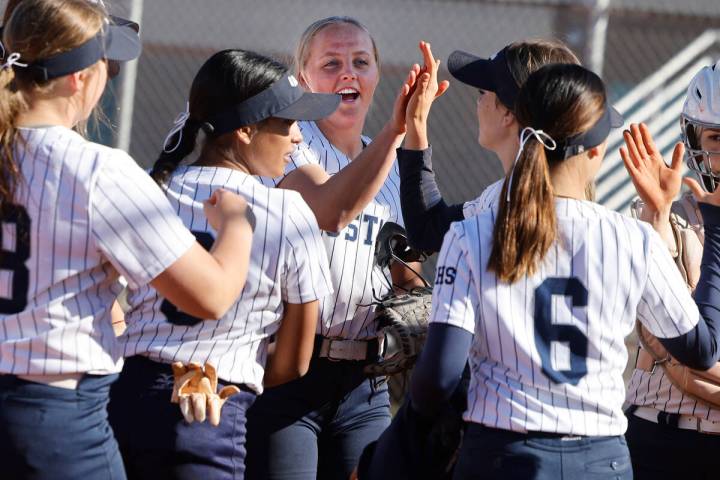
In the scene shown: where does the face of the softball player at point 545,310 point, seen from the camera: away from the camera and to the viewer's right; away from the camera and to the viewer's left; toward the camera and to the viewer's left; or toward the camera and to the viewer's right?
away from the camera and to the viewer's right

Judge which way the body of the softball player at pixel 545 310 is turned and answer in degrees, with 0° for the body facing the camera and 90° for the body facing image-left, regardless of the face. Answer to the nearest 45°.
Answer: approximately 180°

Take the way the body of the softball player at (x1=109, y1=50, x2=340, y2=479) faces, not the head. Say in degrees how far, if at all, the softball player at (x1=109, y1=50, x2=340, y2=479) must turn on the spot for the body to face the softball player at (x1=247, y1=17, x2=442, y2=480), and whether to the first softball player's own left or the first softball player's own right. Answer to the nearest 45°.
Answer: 0° — they already face them

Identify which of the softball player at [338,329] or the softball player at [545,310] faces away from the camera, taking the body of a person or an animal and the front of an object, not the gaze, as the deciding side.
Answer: the softball player at [545,310]

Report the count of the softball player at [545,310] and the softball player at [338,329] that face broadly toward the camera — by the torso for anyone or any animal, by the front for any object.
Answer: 1

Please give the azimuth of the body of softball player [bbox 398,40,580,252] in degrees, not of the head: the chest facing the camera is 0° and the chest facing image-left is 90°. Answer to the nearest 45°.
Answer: approximately 90°

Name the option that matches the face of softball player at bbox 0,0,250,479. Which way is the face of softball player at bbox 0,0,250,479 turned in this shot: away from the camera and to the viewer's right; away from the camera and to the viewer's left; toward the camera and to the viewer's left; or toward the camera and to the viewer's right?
away from the camera and to the viewer's right

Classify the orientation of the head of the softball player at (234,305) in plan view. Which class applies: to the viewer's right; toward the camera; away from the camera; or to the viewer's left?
to the viewer's right

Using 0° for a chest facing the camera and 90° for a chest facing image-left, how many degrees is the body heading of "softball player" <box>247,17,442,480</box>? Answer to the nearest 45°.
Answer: approximately 0°

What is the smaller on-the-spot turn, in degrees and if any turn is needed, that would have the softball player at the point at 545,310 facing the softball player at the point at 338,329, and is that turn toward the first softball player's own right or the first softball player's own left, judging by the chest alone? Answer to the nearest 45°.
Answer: approximately 45° to the first softball player's own left

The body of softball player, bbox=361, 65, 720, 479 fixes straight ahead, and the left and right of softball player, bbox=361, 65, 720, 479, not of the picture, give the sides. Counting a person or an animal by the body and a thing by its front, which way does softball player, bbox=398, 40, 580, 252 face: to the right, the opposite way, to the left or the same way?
to the left
